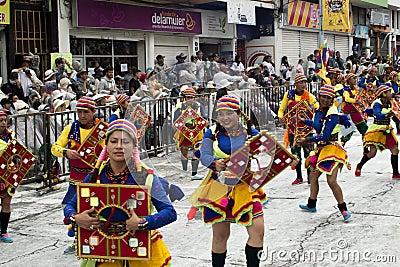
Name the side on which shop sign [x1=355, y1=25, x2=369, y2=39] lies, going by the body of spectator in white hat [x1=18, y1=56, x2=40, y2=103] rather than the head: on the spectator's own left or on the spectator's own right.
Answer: on the spectator's own left

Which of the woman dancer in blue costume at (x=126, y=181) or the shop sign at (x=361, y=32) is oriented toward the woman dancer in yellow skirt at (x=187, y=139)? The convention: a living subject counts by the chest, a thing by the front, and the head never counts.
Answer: the shop sign

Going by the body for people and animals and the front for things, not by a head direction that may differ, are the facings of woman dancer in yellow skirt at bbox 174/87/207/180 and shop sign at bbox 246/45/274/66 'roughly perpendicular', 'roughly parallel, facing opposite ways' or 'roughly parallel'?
roughly parallel

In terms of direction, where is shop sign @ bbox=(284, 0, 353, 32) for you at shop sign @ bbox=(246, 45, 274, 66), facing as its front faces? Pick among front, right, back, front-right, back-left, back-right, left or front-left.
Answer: back-left

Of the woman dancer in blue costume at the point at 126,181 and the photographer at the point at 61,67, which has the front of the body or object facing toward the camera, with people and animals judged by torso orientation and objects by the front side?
the woman dancer in blue costume

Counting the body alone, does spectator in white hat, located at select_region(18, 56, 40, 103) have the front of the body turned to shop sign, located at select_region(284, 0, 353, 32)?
no

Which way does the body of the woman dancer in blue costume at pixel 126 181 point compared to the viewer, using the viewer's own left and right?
facing the viewer

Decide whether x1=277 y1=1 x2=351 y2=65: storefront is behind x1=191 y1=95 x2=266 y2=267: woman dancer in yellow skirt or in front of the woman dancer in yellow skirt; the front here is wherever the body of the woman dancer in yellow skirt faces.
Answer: behind

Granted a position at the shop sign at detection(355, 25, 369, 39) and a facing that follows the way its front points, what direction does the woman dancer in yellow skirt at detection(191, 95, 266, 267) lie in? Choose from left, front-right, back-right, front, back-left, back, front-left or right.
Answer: front

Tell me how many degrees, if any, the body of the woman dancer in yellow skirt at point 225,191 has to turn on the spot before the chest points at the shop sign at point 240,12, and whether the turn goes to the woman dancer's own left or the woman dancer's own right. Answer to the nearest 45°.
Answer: approximately 180°

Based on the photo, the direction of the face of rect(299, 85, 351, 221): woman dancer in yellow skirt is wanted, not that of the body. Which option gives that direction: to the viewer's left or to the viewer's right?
to the viewer's left

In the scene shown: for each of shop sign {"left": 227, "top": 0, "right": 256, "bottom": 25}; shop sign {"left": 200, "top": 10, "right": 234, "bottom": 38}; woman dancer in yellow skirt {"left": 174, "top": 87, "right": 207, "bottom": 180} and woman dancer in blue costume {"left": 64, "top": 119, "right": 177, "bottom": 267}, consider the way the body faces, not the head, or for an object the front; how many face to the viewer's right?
0

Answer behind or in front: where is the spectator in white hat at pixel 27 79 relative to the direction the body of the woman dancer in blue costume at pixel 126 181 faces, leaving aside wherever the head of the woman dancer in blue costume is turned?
behind

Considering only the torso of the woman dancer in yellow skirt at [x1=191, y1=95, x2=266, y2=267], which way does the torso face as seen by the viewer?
toward the camera

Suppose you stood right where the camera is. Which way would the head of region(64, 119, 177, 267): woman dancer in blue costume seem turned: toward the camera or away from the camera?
toward the camera

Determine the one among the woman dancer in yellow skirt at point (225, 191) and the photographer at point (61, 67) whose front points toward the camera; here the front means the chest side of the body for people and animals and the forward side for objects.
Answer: the woman dancer in yellow skirt

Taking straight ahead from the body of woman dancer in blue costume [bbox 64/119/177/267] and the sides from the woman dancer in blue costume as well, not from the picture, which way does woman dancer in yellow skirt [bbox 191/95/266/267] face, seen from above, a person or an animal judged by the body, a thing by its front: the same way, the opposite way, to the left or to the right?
the same way

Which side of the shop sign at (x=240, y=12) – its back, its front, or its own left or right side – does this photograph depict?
front
